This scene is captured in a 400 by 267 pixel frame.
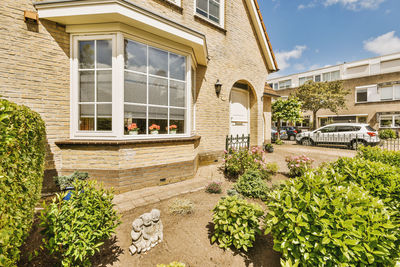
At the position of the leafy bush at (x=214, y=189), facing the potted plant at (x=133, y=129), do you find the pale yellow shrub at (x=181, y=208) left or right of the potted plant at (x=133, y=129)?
left

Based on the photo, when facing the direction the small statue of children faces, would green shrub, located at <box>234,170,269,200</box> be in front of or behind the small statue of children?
behind

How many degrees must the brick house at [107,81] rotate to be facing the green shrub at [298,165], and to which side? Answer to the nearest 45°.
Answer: approximately 45° to its left

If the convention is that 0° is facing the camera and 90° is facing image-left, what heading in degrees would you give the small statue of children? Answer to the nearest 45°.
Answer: approximately 45°

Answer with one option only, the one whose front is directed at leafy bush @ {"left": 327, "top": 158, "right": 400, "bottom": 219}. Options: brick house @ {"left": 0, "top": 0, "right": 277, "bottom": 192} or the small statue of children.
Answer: the brick house

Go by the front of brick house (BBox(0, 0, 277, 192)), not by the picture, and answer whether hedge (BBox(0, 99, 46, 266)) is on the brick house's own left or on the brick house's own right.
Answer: on the brick house's own right

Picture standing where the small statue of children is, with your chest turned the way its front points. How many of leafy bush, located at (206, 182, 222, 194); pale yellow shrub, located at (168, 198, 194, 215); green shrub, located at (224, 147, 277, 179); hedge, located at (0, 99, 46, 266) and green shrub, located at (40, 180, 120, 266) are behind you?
3

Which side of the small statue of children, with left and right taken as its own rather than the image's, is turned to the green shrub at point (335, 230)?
left

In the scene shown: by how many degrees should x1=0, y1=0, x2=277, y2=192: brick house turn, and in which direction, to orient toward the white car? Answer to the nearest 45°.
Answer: approximately 45° to its left

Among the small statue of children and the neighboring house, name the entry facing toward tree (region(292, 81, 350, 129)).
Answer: the neighboring house

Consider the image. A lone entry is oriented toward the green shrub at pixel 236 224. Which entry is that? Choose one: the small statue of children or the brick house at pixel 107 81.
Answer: the brick house
